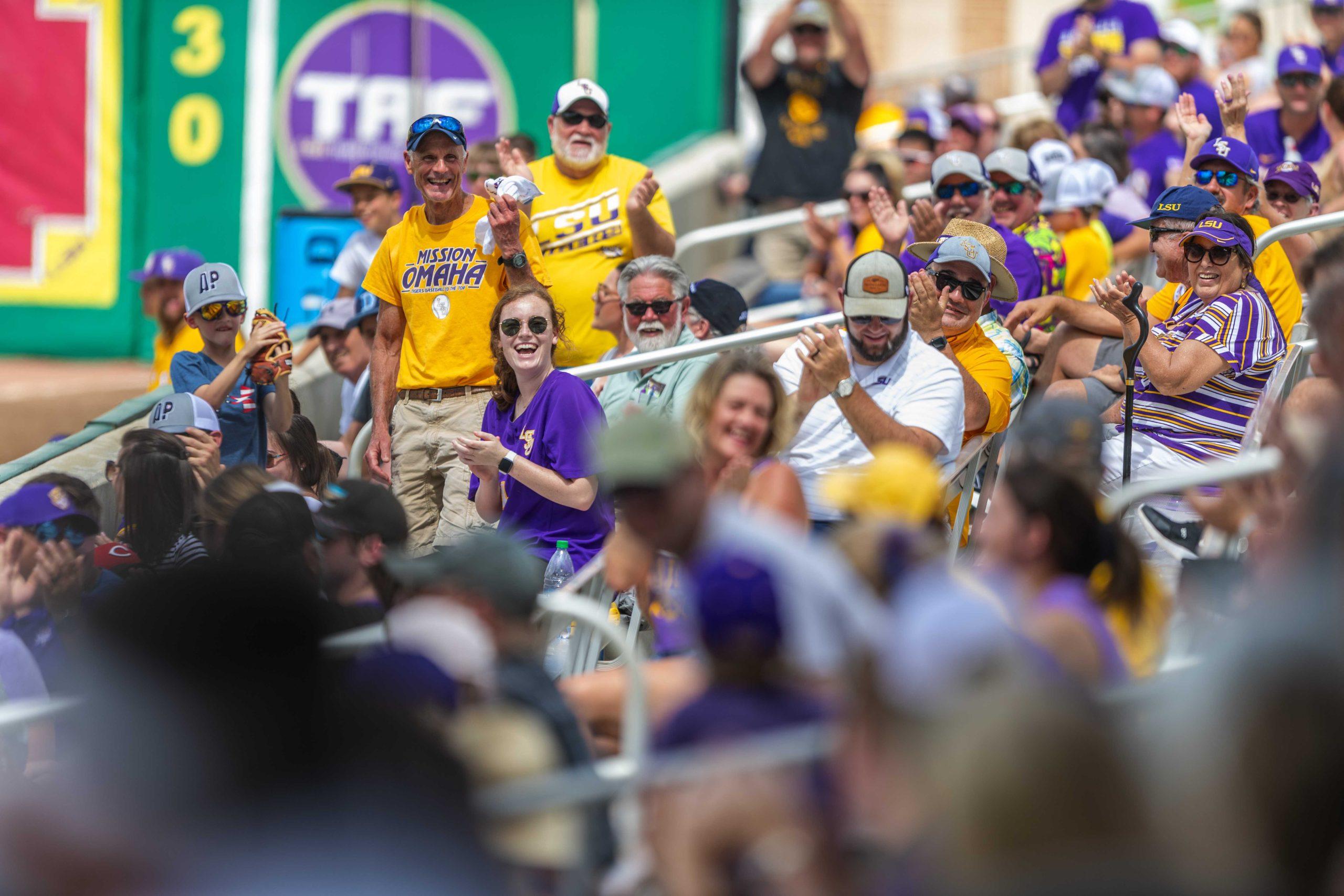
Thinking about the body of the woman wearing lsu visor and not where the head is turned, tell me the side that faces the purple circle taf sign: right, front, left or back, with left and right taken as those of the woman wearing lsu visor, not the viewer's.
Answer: right

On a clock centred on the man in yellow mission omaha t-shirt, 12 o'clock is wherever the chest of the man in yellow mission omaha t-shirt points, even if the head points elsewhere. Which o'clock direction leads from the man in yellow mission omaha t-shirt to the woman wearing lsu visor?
The woman wearing lsu visor is roughly at 10 o'clock from the man in yellow mission omaha t-shirt.

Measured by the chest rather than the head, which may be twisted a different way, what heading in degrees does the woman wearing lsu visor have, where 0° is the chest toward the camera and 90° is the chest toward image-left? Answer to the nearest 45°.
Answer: approximately 45°

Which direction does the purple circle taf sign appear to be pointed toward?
toward the camera

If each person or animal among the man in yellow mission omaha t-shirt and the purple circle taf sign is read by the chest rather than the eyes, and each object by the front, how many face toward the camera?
2

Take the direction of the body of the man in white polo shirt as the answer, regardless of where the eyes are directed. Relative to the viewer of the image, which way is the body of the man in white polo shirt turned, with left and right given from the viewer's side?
facing the viewer and to the left of the viewer

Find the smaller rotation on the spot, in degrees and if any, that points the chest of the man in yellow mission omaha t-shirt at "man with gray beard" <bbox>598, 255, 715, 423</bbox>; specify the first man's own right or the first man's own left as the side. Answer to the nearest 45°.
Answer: approximately 45° to the first man's own left

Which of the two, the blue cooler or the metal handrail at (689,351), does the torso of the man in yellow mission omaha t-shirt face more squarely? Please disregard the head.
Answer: the metal handrail

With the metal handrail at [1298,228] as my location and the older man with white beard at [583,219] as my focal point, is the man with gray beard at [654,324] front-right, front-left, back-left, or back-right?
front-left

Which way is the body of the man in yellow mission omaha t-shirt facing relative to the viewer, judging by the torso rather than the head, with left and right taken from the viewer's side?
facing the viewer

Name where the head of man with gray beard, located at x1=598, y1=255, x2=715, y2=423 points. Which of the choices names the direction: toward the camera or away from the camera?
toward the camera

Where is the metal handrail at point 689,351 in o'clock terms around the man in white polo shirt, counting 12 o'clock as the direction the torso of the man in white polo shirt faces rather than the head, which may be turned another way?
The metal handrail is roughly at 3 o'clock from the man in white polo shirt.

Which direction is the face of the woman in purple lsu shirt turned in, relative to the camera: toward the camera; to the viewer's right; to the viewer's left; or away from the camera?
toward the camera

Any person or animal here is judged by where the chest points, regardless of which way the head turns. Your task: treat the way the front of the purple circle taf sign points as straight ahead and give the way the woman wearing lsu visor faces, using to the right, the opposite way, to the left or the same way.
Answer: to the right
